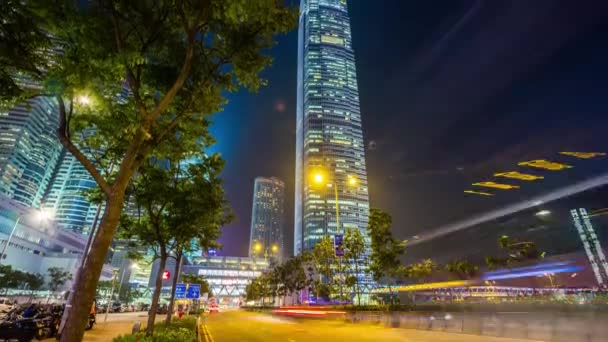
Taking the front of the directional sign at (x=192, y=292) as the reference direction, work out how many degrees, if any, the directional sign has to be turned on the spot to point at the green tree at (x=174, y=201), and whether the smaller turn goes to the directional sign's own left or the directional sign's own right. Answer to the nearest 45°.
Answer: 0° — it already faces it

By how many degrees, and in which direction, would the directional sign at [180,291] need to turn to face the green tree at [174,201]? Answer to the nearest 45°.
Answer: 0° — it already faces it

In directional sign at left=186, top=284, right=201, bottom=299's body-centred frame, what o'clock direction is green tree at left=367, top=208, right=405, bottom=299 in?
The green tree is roughly at 9 o'clock from the directional sign.

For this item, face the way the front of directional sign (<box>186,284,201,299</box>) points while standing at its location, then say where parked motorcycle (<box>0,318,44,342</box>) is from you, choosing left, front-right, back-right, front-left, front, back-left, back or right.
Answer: front-right

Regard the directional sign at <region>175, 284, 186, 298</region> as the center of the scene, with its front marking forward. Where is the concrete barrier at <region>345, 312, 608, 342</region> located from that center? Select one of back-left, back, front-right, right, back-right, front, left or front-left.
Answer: front-left

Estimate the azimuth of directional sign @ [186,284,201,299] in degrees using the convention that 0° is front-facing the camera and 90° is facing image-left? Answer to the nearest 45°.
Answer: approximately 0°

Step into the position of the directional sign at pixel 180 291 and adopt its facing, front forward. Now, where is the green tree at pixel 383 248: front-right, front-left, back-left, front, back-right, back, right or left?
left

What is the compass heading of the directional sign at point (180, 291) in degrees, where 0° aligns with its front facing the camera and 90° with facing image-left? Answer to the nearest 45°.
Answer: approximately 0°
